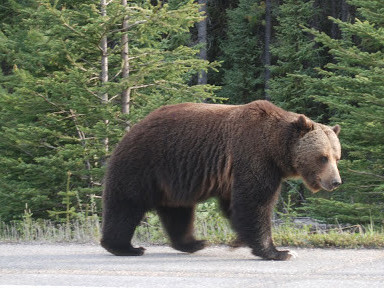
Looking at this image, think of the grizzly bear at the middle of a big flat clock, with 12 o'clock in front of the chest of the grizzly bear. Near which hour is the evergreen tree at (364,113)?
The evergreen tree is roughly at 10 o'clock from the grizzly bear.

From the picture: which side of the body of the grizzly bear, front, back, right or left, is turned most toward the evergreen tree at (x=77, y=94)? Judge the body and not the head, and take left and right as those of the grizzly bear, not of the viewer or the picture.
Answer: left

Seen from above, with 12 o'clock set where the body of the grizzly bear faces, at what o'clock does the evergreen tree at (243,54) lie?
The evergreen tree is roughly at 9 o'clock from the grizzly bear.

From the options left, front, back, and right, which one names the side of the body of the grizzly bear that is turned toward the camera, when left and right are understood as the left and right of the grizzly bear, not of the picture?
right
